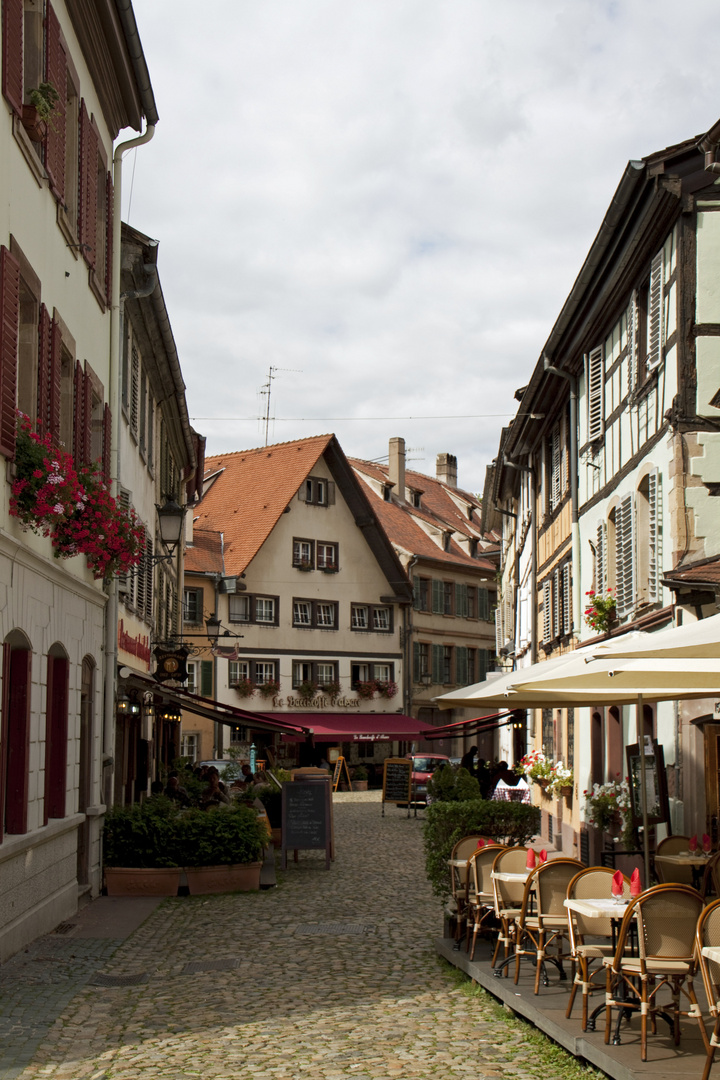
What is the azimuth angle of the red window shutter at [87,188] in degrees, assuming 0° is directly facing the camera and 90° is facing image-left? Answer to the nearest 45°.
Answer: approximately 270°

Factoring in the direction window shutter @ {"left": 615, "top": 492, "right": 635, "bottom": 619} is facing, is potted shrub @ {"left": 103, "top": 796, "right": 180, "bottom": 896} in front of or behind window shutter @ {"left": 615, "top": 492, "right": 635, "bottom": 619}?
in front

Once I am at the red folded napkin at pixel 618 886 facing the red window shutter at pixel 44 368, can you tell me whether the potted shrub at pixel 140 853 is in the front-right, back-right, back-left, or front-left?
front-right

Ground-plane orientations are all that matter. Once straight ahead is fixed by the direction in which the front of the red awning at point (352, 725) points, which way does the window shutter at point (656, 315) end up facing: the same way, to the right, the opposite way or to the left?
to the right

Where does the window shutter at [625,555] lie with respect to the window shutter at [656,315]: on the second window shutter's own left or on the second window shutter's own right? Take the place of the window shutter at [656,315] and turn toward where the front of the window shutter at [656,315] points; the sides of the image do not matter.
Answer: on the second window shutter's own right

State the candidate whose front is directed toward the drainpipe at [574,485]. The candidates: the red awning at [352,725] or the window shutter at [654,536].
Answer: the red awning

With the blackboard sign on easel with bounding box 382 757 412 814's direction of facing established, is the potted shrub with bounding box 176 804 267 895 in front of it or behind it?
in front

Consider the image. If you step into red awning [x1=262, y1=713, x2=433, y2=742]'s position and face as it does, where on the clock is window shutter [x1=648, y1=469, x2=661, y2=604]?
The window shutter is roughly at 12 o'clock from the red awning.

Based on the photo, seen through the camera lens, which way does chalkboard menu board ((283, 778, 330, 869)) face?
facing the viewer

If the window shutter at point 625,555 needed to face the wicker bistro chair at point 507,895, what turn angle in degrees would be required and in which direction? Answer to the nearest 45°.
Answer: approximately 45° to its left

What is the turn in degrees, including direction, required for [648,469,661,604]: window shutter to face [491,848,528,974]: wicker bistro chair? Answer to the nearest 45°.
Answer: approximately 45° to its left

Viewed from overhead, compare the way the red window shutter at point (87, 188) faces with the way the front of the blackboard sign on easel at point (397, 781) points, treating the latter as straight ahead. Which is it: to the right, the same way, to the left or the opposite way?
to the left

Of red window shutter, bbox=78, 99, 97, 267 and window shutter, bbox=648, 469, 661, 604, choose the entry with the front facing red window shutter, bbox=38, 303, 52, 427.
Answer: the window shutter

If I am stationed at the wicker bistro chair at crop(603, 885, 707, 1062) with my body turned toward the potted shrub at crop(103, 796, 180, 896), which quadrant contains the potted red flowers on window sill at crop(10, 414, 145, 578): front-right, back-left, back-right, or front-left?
front-left

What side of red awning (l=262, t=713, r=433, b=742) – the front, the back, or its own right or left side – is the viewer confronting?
front
